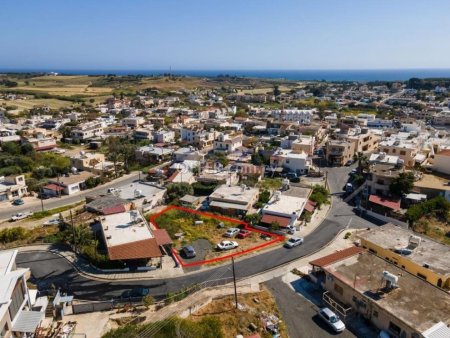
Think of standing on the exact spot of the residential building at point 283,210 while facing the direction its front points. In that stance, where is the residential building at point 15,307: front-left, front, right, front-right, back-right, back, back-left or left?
front-right

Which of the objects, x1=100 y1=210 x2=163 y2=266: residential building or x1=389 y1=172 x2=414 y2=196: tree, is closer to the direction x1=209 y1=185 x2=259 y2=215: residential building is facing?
the residential building

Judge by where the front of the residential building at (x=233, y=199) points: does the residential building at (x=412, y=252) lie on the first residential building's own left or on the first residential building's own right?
on the first residential building's own left

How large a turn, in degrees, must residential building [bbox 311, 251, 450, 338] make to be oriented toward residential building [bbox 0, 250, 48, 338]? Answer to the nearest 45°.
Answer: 0° — it already faces it

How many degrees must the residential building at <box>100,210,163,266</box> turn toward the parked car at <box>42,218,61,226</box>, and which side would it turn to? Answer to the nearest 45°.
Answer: approximately 135° to its right

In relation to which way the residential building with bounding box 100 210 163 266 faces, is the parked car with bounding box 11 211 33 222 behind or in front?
behind

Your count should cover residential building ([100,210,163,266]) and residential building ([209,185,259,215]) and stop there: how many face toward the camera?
2

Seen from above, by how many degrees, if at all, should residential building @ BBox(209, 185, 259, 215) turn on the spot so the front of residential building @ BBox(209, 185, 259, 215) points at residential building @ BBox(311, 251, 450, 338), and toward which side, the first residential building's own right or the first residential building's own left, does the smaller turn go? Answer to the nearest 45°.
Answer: approximately 45° to the first residential building's own left

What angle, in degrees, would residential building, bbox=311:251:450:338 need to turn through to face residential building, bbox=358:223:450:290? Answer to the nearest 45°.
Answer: approximately 135° to its right
